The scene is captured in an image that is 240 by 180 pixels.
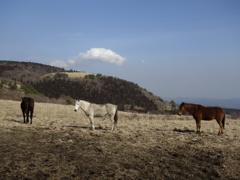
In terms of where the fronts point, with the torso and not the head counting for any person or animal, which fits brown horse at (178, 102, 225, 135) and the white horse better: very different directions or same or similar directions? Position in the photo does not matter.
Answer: same or similar directions

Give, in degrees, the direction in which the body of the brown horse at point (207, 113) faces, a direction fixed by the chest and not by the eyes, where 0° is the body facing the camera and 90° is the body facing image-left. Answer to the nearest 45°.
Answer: approximately 90°

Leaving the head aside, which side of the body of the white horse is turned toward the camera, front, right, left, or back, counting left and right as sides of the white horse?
left

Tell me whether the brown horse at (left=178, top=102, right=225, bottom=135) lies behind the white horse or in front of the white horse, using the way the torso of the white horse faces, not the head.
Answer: behind

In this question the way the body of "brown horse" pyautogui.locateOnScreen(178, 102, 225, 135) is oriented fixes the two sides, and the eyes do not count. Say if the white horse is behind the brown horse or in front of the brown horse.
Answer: in front

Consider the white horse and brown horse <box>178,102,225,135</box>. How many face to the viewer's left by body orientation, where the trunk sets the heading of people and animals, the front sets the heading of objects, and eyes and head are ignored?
2
